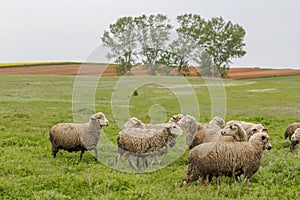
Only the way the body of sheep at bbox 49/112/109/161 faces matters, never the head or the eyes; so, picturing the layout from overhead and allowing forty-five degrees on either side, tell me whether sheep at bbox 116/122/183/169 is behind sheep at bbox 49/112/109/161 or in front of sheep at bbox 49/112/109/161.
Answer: in front

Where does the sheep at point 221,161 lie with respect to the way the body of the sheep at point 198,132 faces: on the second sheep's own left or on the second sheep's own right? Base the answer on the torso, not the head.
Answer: on the second sheep's own left

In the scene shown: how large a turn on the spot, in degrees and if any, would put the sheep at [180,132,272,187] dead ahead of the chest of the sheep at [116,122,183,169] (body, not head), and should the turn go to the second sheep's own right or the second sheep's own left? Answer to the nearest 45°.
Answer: approximately 45° to the second sheep's own right

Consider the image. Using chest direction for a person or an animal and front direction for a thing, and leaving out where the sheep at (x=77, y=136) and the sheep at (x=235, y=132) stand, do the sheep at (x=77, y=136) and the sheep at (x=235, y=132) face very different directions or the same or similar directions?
very different directions

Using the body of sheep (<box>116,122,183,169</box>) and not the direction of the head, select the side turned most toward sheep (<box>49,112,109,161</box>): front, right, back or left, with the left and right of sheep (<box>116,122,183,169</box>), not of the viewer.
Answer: back

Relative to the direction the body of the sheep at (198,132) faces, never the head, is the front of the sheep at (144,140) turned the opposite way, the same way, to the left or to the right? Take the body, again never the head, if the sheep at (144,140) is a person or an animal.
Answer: the opposite way

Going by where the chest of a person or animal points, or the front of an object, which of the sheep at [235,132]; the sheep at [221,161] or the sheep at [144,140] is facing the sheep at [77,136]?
the sheep at [235,132]

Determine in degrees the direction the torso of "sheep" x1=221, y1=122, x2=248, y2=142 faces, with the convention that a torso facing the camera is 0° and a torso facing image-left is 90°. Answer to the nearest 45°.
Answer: approximately 90°

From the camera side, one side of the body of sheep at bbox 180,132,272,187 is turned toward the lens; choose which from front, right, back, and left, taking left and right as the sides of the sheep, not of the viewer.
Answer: right

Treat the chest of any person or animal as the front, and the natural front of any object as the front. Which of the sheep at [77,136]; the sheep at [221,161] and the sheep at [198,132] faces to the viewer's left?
the sheep at [198,132]

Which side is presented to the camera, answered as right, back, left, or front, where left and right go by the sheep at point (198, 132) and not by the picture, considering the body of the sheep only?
left

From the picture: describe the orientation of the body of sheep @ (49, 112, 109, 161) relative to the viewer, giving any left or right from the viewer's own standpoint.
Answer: facing to the right of the viewer

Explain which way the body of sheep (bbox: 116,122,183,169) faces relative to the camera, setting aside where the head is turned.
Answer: to the viewer's right

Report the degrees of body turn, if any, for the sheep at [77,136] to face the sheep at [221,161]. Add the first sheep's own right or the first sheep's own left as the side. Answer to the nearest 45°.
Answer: approximately 45° to the first sheep's own right

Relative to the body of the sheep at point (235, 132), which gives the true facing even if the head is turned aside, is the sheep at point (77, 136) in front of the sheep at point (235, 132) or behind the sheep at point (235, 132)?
in front
